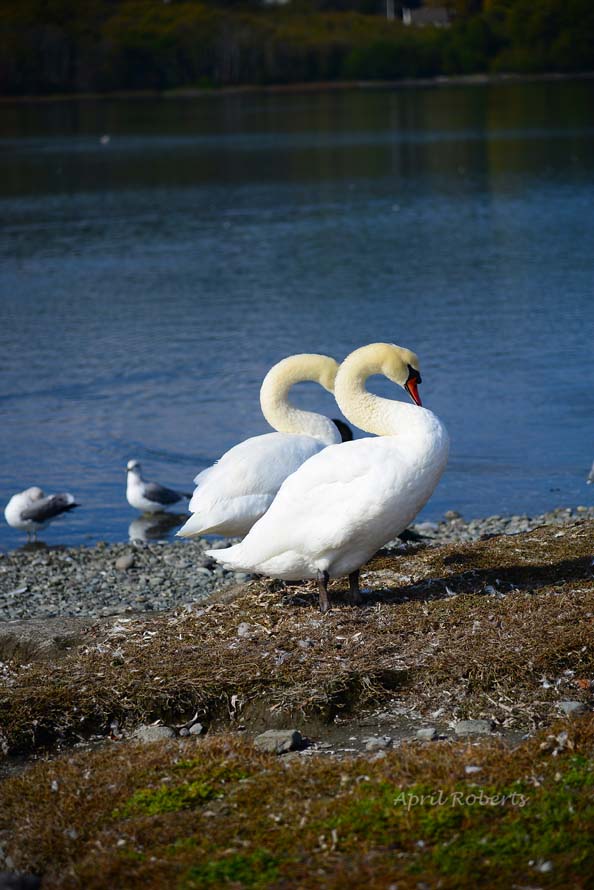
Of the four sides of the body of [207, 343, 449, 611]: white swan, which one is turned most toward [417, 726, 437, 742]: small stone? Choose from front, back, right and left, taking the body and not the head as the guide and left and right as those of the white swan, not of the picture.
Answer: right

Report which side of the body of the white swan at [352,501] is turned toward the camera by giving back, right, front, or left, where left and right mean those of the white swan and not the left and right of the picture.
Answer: right

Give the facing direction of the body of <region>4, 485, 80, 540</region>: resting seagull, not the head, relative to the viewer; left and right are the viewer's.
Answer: facing to the left of the viewer

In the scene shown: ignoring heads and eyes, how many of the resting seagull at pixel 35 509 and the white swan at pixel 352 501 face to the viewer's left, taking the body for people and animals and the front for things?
1

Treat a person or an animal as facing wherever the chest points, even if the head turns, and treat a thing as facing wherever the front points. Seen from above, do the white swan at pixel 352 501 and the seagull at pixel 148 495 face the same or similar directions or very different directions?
very different directions

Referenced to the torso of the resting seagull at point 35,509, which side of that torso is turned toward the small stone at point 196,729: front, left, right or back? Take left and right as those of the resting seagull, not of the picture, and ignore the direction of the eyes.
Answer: left

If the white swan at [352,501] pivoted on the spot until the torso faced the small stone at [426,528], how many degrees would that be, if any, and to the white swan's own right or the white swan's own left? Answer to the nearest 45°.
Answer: approximately 90° to the white swan's own left

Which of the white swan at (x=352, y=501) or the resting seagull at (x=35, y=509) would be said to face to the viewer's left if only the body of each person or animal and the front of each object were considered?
the resting seagull

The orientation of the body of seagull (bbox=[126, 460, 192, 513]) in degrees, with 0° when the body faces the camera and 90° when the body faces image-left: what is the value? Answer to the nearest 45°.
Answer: approximately 90°

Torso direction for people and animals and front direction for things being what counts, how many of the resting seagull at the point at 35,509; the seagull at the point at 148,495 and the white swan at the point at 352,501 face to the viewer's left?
2

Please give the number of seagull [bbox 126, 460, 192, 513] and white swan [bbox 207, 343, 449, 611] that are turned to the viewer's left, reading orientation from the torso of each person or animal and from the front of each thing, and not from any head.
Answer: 1
